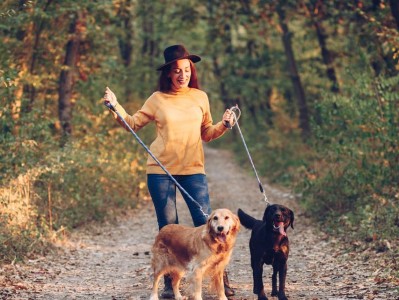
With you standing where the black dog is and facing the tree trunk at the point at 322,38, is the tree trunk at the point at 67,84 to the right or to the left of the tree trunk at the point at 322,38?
left

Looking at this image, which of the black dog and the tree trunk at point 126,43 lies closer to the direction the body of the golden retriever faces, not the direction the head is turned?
the black dog

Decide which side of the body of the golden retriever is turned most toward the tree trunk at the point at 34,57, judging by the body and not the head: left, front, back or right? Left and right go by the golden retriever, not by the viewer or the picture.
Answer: back

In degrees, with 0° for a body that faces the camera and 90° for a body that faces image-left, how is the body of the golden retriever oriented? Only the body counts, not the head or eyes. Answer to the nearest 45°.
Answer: approximately 315°

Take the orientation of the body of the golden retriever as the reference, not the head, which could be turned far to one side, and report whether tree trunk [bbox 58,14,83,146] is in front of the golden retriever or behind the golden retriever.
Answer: behind

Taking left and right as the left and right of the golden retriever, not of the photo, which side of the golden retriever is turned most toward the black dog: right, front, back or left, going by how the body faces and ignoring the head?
front

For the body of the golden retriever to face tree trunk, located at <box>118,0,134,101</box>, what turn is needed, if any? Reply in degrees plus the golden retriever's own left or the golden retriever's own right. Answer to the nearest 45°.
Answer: approximately 135° to the golden retriever's own left

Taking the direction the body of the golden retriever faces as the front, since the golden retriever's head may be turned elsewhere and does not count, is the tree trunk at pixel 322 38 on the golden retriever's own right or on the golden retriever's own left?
on the golden retriever's own left

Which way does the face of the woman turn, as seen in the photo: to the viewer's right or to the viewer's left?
to the viewer's right
